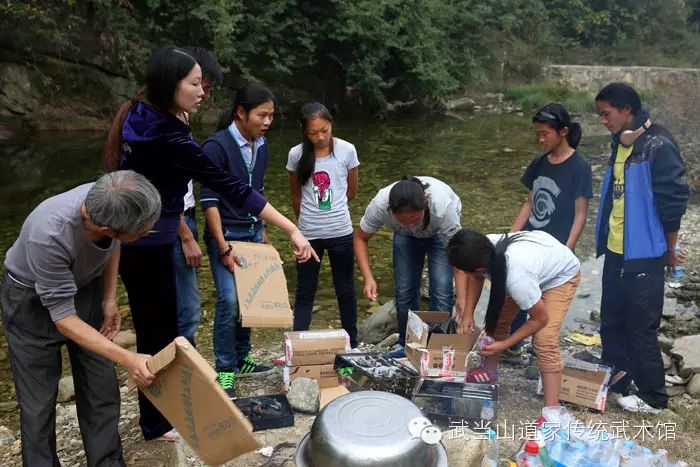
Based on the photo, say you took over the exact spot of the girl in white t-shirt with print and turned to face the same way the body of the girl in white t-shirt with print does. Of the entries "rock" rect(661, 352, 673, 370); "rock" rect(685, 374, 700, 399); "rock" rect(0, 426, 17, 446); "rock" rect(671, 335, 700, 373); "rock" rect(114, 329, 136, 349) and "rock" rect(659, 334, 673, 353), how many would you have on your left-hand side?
4

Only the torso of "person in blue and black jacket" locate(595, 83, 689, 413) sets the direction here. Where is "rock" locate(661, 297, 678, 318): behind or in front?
behind

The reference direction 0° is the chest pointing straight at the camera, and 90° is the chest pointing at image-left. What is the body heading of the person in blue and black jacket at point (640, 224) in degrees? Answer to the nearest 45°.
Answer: approximately 45°

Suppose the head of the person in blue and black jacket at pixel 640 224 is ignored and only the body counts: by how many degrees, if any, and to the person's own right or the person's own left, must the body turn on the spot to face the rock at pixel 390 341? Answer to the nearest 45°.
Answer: approximately 45° to the person's own right

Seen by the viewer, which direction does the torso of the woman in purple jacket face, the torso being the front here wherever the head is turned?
to the viewer's right

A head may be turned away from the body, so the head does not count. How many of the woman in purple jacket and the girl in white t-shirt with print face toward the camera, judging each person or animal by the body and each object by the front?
1
